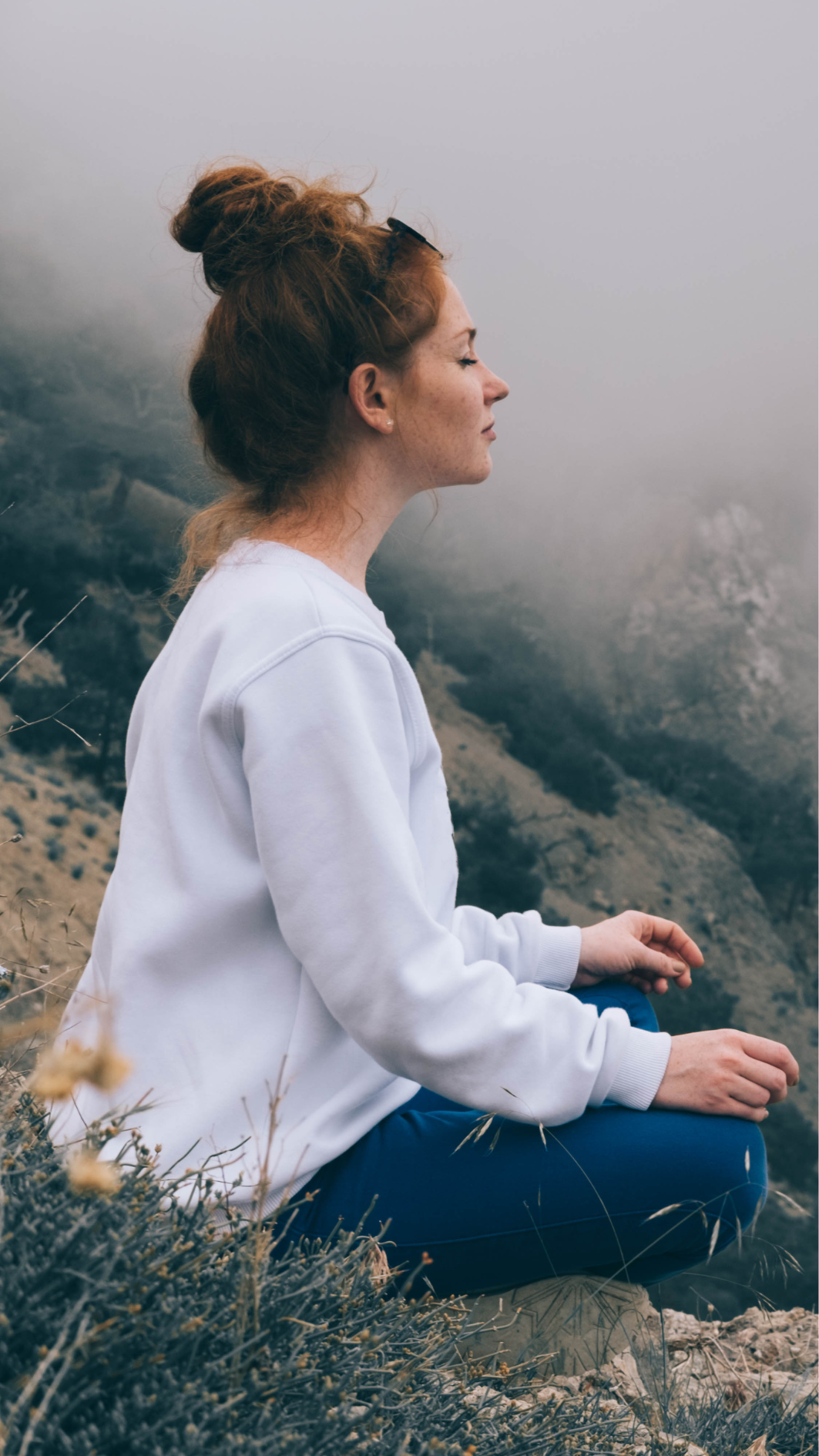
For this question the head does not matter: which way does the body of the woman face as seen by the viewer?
to the viewer's right

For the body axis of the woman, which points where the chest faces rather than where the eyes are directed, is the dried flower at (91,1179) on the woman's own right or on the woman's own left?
on the woman's own right

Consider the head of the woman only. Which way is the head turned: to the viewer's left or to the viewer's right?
to the viewer's right

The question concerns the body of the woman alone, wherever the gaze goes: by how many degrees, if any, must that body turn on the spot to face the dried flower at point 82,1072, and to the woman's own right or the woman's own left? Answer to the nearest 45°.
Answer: approximately 90° to the woman's own right
